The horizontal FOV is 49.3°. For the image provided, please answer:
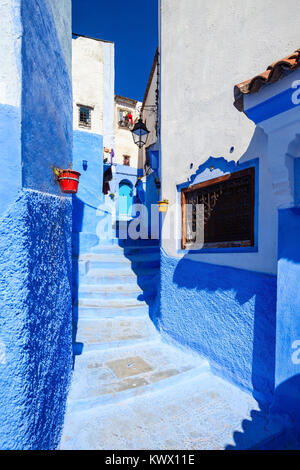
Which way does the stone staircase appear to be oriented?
toward the camera
